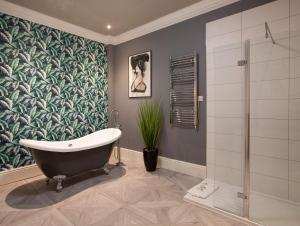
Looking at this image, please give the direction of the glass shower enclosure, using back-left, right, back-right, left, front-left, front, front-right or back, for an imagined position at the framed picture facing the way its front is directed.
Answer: left

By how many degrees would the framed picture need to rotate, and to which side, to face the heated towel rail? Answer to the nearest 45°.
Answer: approximately 90° to its left

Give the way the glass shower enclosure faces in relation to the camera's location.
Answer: facing the viewer and to the left of the viewer

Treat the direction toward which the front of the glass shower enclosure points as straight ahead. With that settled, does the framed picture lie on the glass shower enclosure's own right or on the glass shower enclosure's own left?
on the glass shower enclosure's own right

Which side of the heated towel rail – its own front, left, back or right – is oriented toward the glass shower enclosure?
left

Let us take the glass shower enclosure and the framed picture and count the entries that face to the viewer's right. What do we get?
0

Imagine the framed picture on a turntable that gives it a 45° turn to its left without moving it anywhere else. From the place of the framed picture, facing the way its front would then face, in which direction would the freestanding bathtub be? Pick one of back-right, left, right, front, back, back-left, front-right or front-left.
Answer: front-right

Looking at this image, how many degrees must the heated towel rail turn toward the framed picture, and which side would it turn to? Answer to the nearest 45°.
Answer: approximately 90° to its right
